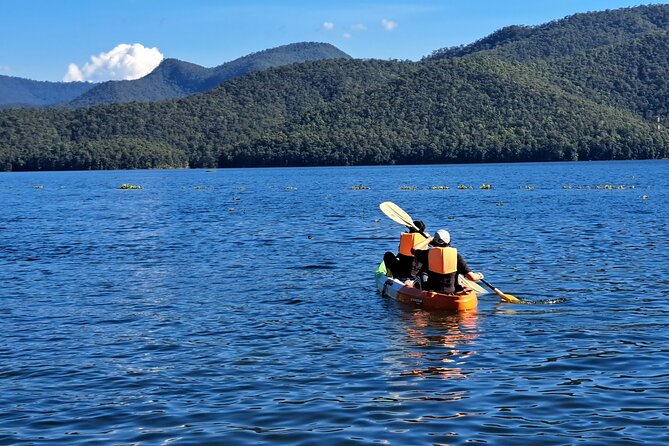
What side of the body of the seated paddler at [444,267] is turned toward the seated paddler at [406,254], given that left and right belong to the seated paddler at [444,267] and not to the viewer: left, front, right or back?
front

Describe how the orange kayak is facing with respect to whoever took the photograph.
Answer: facing away from the viewer and to the left of the viewer

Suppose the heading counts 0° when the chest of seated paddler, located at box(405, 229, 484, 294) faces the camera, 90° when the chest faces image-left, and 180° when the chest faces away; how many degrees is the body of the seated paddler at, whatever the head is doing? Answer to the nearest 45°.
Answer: approximately 180°
